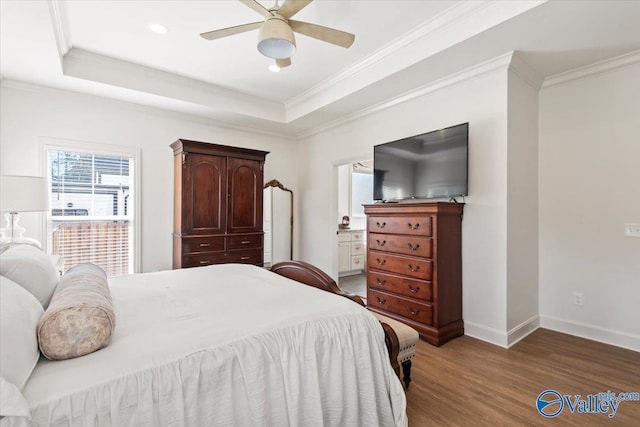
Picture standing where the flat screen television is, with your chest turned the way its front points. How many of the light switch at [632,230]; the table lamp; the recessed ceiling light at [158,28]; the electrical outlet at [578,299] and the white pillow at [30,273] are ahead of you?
3

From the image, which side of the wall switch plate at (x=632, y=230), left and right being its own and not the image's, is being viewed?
front

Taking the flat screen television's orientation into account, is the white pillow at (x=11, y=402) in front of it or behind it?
in front

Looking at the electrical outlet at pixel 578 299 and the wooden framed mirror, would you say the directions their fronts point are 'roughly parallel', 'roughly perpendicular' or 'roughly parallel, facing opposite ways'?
roughly perpendicular

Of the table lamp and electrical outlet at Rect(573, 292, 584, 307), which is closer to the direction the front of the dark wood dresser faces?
the table lamp

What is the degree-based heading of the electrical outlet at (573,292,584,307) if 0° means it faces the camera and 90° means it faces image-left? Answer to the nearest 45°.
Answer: approximately 0°

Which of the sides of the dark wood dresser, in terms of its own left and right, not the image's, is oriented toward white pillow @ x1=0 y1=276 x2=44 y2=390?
front

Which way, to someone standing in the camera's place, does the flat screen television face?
facing the viewer and to the left of the viewer

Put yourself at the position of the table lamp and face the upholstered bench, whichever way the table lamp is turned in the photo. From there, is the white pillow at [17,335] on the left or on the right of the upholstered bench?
right
